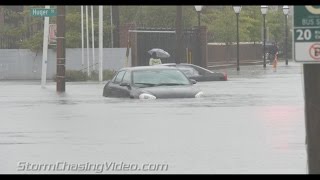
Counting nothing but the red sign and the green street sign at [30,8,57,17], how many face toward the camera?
2

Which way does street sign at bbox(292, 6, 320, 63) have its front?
toward the camera

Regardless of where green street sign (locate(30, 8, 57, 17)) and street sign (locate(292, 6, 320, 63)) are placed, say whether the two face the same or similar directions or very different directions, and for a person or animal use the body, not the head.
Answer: same or similar directions

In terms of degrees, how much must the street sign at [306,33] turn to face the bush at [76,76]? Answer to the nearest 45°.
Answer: approximately 180°

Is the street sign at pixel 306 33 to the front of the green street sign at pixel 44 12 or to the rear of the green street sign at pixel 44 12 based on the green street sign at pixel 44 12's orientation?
to the front

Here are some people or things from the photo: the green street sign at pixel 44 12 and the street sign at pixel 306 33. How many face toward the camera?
2

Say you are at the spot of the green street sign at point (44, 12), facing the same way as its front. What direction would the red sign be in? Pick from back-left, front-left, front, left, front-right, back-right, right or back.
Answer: front

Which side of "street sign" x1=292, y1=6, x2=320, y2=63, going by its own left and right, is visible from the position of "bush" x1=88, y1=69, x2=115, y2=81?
back

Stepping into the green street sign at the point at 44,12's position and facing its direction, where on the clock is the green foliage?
The green foliage is roughly at 6 o'clock from the green street sign.

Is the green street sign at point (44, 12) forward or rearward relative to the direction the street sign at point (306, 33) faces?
rearward
